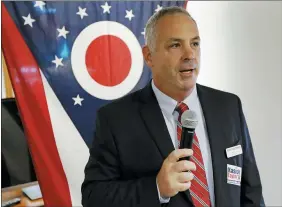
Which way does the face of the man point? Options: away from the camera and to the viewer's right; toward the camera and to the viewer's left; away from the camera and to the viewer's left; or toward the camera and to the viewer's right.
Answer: toward the camera and to the viewer's right

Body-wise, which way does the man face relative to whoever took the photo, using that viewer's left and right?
facing the viewer and to the right of the viewer
